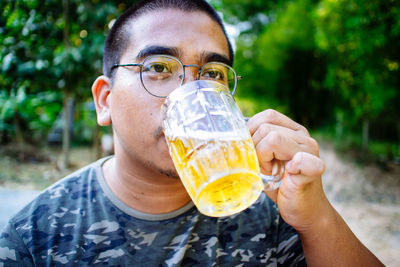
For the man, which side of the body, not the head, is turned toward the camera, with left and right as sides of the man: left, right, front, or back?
front
